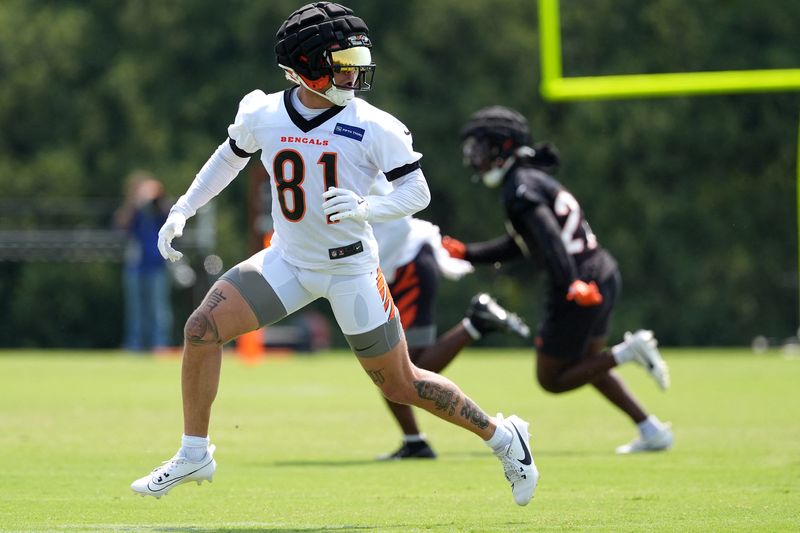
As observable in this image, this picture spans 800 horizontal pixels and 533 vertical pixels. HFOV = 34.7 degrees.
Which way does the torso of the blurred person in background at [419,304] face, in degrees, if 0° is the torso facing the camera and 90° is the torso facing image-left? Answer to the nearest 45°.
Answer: approximately 90°

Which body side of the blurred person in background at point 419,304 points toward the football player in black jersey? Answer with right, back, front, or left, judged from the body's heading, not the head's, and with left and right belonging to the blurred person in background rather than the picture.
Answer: back

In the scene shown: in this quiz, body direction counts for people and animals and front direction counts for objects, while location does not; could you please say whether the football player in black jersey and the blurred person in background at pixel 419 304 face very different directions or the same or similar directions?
same or similar directions

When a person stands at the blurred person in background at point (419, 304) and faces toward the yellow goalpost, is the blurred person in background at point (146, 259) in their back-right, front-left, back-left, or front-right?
front-left

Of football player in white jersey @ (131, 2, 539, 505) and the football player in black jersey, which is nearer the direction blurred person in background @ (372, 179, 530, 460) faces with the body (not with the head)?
the football player in white jersey

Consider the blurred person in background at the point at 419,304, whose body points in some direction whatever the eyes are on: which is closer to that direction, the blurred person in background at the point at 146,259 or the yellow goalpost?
the blurred person in background

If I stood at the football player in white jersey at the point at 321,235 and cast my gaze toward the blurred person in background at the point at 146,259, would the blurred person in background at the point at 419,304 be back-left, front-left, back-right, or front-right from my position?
front-right

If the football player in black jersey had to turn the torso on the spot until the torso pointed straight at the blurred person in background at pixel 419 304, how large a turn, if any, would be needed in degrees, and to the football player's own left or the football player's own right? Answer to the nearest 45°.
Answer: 0° — they already face them

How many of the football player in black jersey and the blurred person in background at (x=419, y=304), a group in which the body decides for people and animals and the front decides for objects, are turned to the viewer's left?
2

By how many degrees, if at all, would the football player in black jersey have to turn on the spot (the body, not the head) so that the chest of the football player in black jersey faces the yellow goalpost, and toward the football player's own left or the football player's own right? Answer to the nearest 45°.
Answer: approximately 90° to the football player's own right

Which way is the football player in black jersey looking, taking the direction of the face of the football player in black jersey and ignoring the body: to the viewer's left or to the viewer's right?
to the viewer's left

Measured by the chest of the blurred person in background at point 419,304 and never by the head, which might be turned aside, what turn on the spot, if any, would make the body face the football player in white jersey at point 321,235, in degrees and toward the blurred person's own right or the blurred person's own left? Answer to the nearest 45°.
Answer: approximately 90° to the blurred person's own left

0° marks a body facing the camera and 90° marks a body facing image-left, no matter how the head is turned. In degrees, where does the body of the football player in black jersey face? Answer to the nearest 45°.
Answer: approximately 90°
